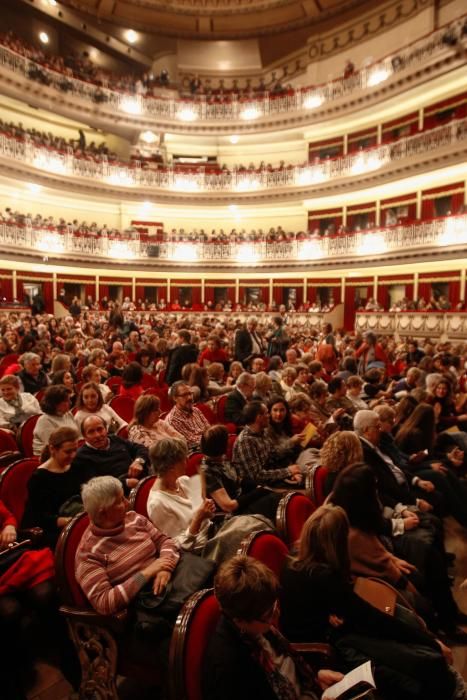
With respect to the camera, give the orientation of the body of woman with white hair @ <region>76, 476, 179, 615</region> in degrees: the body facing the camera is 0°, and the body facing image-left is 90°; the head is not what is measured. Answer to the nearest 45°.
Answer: approximately 315°

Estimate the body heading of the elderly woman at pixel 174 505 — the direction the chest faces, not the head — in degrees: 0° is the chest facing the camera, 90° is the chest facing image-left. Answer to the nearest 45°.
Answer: approximately 270°

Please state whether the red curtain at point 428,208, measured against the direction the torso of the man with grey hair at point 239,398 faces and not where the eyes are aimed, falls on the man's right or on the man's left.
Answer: on the man's left

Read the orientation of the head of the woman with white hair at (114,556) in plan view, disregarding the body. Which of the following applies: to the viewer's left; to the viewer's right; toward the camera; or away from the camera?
to the viewer's right
